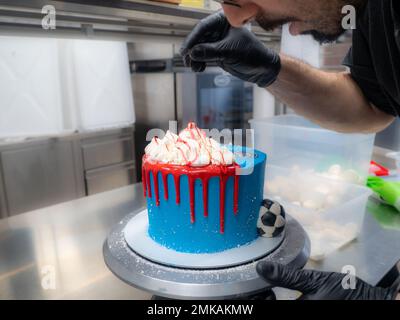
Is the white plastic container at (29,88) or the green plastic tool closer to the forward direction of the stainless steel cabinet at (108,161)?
the green plastic tool

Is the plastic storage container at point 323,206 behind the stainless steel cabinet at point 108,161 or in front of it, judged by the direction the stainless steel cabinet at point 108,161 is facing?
in front

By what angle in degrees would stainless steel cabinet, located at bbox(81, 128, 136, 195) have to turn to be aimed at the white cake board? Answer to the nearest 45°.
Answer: approximately 45° to its right

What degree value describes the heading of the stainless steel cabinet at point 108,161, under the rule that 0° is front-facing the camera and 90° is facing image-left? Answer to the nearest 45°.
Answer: approximately 315°

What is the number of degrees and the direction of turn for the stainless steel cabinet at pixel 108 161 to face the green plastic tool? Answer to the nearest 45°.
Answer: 0° — it already faces it

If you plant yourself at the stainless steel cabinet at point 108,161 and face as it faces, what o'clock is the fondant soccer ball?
The fondant soccer ball is roughly at 1 o'clock from the stainless steel cabinet.

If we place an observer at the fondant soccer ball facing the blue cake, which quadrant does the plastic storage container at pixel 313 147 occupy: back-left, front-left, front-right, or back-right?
back-right
